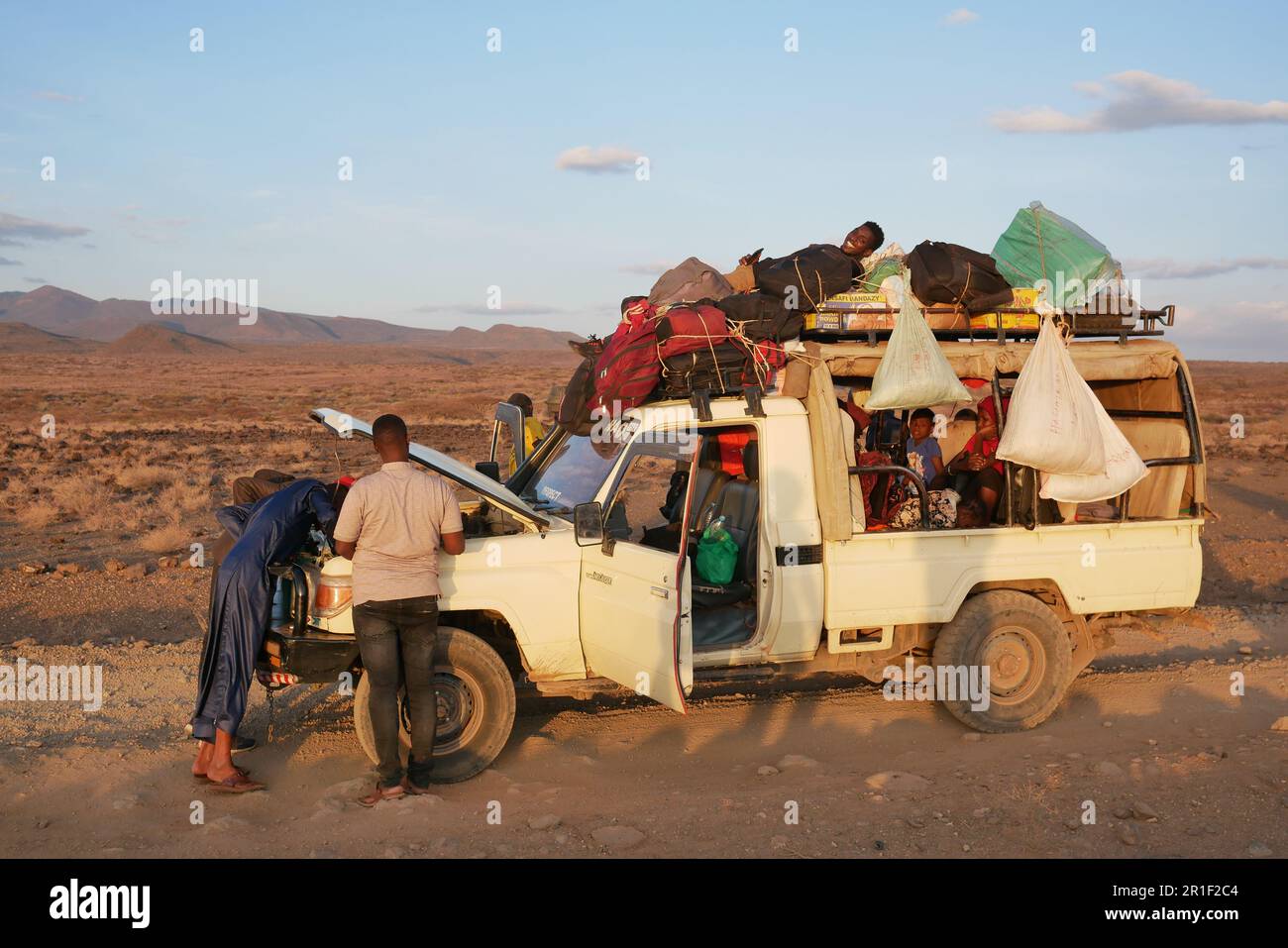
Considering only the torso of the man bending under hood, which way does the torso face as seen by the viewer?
to the viewer's right

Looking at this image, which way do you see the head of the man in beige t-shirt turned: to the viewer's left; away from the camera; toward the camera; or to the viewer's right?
away from the camera

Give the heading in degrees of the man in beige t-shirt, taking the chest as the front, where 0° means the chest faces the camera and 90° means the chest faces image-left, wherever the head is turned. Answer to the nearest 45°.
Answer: approximately 180°

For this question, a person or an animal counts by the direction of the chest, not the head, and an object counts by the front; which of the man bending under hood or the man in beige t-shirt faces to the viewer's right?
the man bending under hood

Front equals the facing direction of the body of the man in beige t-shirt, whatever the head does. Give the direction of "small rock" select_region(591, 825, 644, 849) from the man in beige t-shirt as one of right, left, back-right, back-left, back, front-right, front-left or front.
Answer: back-right

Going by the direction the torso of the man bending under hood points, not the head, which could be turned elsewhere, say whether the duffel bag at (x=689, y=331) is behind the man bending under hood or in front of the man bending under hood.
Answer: in front

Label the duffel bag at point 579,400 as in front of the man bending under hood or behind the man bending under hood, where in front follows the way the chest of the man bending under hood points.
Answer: in front

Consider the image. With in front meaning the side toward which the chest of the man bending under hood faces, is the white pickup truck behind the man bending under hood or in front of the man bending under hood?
in front

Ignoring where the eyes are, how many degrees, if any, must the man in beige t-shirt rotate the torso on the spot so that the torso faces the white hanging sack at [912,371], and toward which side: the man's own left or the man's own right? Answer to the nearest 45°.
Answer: approximately 90° to the man's own right

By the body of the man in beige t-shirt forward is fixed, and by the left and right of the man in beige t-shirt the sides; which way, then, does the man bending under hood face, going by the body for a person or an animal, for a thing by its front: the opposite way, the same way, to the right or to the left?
to the right

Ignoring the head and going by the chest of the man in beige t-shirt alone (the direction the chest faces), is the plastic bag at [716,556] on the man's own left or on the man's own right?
on the man's own right
